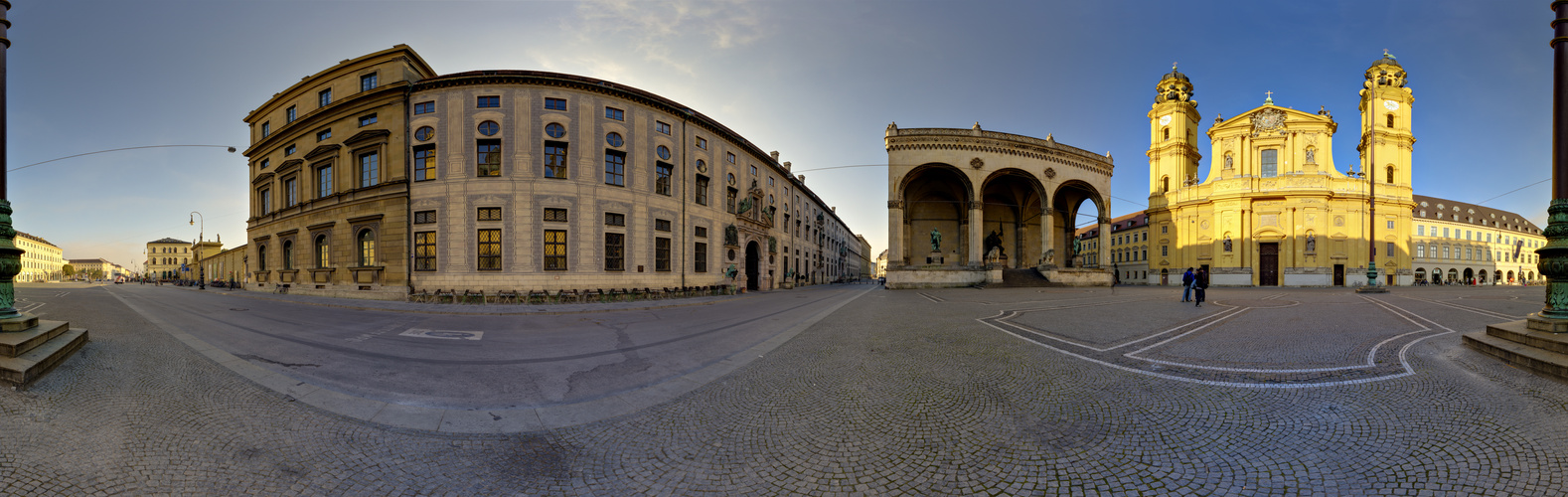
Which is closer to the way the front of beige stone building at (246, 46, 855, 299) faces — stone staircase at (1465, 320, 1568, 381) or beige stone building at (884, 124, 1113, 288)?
the stone staircase

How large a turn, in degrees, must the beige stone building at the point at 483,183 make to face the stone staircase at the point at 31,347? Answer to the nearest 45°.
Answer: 0° — it already faces it

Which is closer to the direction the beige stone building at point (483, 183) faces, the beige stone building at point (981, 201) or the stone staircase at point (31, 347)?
the stone staircase

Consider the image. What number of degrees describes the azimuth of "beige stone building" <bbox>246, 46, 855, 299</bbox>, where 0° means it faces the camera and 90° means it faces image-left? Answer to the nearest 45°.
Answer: approximately 0°

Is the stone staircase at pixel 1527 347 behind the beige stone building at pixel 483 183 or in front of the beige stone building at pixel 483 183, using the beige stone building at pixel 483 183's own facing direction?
in front
